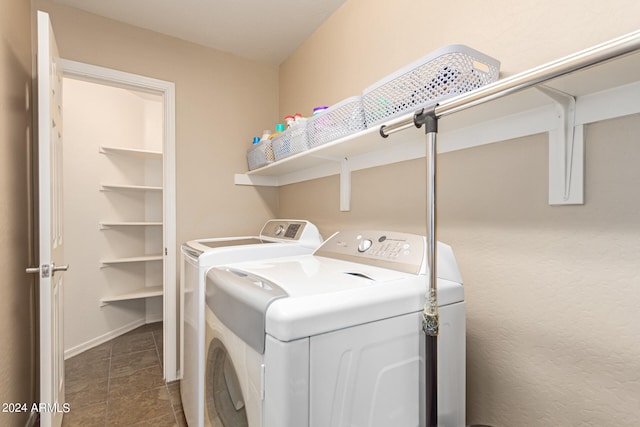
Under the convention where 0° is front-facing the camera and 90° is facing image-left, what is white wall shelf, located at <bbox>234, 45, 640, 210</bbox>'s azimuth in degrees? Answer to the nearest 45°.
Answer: approximately 45°
